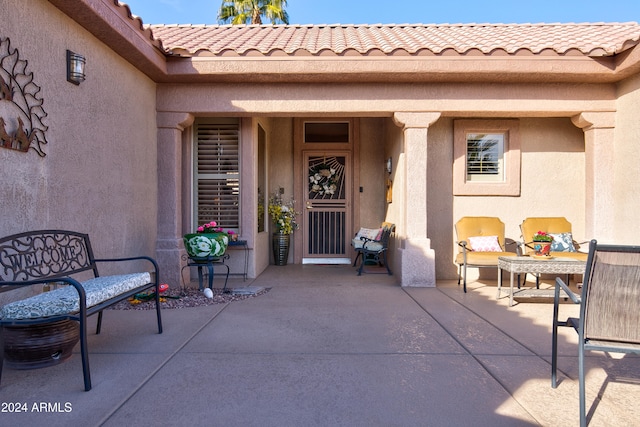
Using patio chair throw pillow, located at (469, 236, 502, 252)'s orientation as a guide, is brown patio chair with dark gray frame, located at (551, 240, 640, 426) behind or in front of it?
in front

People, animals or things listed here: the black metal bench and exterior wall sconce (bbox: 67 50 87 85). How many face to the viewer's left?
0

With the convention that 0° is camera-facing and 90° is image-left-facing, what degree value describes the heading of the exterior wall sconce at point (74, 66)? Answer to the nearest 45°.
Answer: approximately 315°

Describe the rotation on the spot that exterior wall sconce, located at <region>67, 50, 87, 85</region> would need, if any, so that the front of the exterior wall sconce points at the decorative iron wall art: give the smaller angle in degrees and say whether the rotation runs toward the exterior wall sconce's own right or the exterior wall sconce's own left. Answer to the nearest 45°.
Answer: approximately 90° to the exterior wall sconce's own right

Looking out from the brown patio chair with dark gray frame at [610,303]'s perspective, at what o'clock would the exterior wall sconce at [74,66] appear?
The exterior wall sconce is roughly at 10 o'clock from the brown patio chair with dark gray frame.

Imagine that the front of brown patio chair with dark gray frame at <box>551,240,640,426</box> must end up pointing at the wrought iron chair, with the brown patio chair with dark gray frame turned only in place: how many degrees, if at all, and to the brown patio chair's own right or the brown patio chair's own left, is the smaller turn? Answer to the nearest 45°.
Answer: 0° — it already faces it

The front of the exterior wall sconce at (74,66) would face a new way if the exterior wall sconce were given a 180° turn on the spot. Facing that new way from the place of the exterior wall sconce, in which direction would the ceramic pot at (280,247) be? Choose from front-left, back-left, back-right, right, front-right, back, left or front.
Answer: right

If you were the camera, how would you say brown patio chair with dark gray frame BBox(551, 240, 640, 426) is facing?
facing away from the viewer and to the left of the viewer

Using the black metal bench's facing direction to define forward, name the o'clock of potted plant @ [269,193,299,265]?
The potted plant is roughly at 9 o'clock from the black metal bench.
